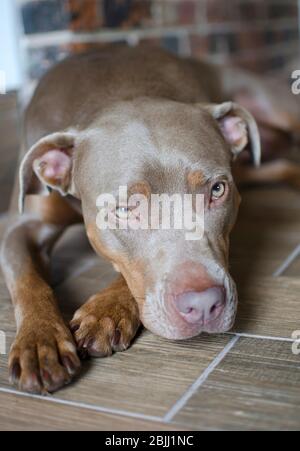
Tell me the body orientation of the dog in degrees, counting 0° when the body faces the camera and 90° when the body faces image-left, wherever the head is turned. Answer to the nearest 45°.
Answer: approximately 0°
